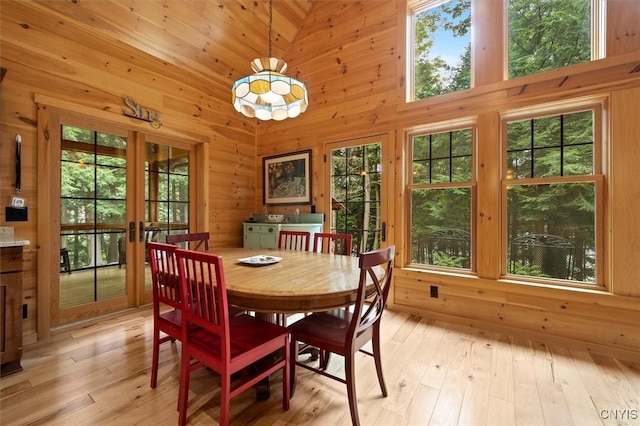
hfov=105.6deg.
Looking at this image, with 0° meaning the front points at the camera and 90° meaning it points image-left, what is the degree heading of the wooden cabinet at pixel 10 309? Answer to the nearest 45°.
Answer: approximately 315°

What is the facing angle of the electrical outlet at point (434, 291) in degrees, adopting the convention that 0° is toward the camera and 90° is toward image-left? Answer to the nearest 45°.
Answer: approximately 45°

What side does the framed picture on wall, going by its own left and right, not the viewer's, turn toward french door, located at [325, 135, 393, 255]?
left

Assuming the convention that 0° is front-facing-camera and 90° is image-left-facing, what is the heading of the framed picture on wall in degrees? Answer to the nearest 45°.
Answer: approximately 45°

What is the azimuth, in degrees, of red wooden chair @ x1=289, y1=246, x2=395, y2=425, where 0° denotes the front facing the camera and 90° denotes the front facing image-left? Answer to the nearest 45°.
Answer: approximately 135°

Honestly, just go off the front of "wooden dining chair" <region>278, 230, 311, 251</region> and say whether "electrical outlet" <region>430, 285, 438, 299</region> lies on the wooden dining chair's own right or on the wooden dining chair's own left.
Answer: on the wooden dining chair's own left

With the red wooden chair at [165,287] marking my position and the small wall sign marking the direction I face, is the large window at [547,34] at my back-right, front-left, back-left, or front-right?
back-right

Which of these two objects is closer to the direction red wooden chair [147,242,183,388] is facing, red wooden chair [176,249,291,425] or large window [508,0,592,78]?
the large window
